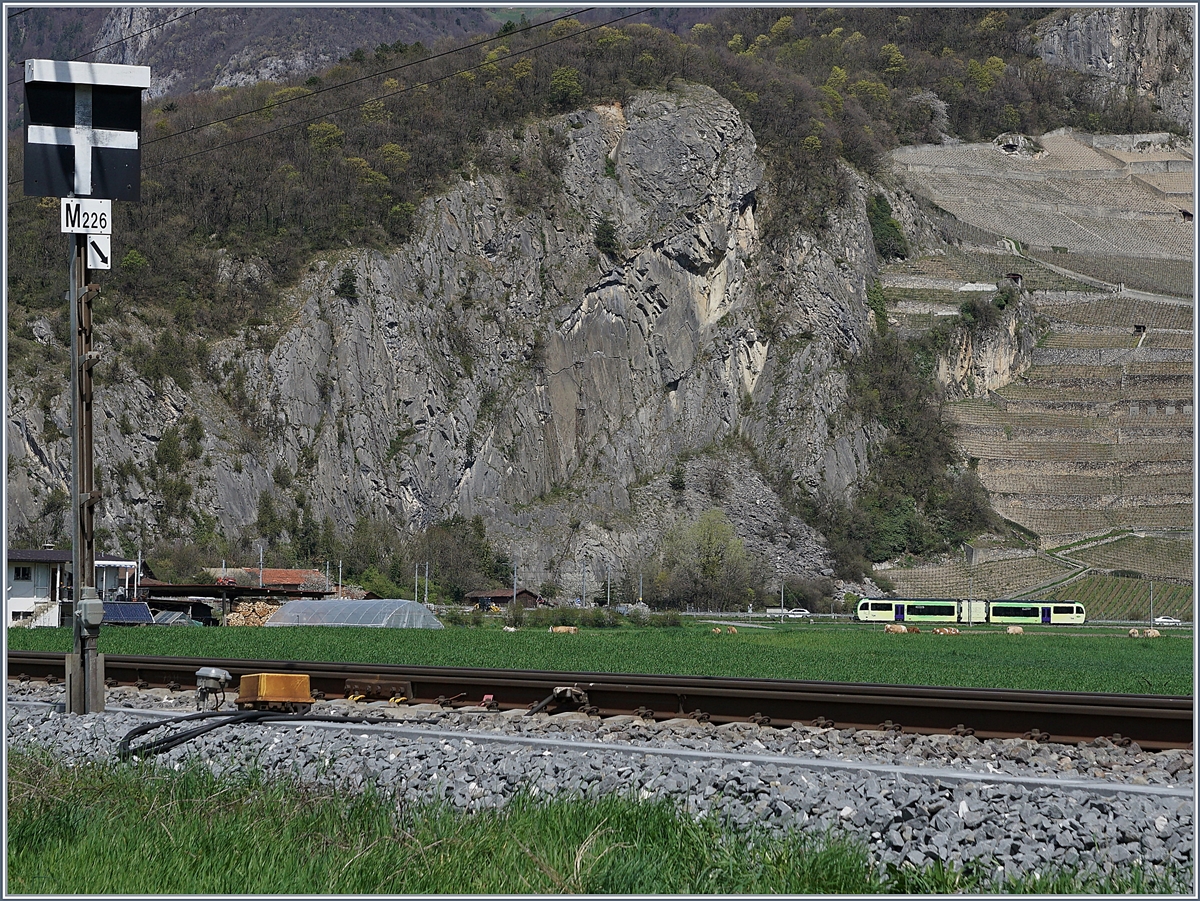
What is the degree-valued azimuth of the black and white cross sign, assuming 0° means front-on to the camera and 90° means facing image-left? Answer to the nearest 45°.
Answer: approximately 0°

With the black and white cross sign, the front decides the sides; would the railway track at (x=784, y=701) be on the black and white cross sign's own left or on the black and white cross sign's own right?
on the black and white cross sign's own left
